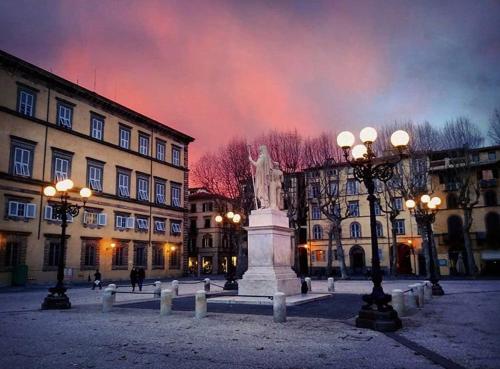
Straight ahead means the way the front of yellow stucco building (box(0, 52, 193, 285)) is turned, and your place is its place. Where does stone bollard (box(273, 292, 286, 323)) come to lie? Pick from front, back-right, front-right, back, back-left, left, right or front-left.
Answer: front-right

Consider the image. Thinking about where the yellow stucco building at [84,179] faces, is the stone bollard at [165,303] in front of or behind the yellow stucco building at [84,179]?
in front

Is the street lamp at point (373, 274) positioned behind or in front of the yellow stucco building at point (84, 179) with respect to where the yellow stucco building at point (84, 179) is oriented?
in front

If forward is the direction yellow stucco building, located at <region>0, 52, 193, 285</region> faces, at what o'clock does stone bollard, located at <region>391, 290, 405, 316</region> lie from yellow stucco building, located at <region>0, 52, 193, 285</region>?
The stone bollard is roughly at 1 o'clock from the yellow stucco building.

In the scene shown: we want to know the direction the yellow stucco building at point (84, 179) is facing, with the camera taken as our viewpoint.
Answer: facing the viewer and to the right of the viewer
